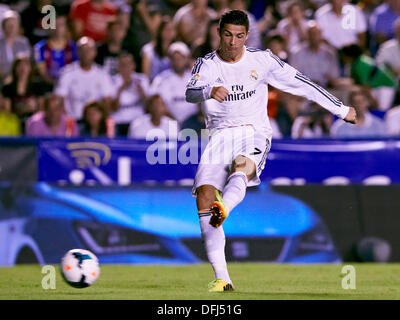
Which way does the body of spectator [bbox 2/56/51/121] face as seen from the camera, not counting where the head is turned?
toward the camera

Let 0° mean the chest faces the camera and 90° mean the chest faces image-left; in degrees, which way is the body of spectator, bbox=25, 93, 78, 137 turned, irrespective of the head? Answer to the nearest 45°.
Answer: approximately 0°

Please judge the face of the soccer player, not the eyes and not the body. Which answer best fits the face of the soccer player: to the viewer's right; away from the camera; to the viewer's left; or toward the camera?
toward the camera

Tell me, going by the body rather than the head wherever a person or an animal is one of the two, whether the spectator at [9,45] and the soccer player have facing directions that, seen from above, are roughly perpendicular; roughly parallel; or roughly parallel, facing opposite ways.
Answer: roughly parallel

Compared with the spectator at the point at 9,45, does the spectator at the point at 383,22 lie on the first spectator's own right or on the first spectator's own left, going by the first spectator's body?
on the first spectator's own left

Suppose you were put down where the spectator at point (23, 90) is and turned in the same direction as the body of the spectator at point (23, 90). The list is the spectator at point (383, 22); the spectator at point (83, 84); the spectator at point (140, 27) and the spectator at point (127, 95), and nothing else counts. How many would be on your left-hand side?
4

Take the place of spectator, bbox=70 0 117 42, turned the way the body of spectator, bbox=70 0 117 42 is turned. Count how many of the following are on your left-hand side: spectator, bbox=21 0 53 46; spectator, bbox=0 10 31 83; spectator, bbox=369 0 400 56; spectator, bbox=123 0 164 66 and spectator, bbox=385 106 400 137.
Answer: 3

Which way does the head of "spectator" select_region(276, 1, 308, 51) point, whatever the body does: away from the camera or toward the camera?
toward the camera

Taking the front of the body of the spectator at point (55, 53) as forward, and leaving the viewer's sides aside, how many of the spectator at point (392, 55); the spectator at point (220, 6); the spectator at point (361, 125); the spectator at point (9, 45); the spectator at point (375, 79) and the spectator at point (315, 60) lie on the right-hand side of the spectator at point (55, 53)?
1

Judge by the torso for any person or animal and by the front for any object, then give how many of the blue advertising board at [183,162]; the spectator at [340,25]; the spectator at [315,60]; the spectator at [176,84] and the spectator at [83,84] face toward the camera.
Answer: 5

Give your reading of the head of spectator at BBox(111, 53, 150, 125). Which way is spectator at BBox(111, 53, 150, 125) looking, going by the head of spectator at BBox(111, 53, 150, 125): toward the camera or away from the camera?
toward the camera

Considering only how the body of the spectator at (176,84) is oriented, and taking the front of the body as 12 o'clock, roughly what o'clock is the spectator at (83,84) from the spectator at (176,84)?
the spectator at (83,84) is roughly at 3 o'clock from the spectator at (176,84).

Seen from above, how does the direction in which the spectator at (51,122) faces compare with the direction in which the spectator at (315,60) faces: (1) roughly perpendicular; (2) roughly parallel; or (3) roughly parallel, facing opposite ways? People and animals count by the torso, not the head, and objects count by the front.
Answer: roughly parallel

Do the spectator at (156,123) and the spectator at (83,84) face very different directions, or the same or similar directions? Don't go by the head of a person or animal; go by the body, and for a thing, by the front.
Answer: same or similar directions

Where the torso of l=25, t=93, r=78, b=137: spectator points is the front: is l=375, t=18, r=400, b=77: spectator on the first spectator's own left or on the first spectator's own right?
on the first spectator's own left

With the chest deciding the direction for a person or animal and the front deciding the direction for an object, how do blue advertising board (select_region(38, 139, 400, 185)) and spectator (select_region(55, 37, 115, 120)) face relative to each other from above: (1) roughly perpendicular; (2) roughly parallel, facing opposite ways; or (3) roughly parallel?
roughly parallel

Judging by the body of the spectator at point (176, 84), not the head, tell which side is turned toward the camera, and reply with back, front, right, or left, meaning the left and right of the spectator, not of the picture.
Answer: front

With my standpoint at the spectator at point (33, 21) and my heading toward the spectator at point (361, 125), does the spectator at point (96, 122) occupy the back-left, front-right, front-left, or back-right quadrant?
front-right

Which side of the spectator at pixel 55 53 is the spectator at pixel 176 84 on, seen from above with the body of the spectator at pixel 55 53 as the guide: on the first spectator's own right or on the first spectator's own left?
on the first spectator's own left

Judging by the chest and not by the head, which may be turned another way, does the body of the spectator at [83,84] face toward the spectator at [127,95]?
no
